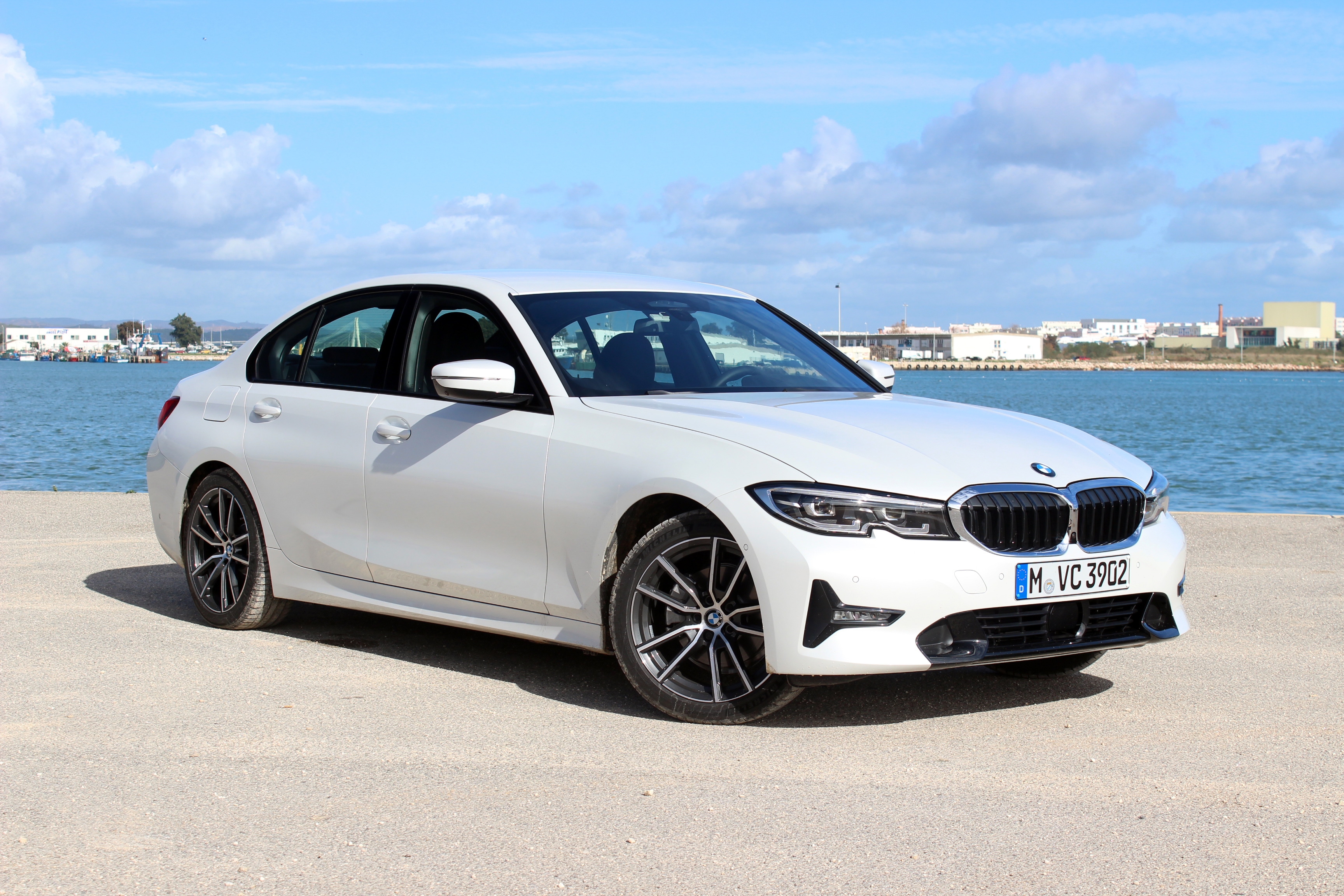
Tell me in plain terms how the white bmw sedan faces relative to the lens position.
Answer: facing the viewer and to the right of the viewer
